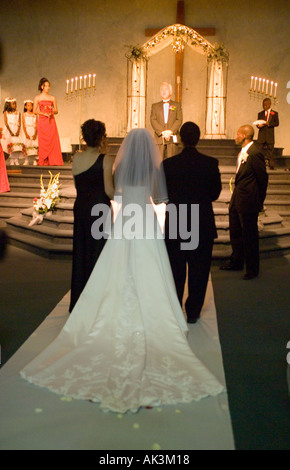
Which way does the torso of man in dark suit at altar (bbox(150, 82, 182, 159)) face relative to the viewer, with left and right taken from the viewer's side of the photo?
facing the viewer

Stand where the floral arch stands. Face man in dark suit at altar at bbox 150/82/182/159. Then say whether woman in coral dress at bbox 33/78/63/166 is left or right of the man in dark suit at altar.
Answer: right

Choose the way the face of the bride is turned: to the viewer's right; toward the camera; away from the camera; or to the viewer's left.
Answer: away from the camera

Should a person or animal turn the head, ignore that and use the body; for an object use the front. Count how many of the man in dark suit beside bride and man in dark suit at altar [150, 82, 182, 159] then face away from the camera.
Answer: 1

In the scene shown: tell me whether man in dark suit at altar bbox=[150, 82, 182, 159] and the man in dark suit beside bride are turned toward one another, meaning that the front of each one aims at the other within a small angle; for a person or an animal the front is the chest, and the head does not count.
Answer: yes

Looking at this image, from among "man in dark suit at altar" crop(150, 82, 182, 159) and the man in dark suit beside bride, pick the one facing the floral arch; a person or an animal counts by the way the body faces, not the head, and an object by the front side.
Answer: the man in dark suit beside bride

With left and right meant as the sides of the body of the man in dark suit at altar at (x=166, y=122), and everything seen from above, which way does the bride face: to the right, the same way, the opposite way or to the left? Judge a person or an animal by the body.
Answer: the opposite way

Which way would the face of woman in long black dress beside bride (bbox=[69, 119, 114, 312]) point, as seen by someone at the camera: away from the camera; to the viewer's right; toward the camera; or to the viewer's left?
away from the camera

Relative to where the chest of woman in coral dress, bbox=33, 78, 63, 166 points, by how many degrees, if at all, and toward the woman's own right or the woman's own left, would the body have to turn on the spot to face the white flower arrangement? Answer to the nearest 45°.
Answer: approximately 45° to the woman's own right

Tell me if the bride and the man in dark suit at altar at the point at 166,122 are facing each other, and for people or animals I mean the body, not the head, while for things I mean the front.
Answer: yes

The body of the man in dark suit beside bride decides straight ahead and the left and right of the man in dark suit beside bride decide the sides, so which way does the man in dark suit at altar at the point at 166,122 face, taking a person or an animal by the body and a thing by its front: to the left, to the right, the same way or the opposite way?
the opposite way

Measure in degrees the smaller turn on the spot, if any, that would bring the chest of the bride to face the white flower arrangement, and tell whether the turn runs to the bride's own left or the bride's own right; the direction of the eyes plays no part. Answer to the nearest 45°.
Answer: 0° — they already face it

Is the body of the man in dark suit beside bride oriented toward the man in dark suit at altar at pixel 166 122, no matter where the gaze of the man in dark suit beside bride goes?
yes

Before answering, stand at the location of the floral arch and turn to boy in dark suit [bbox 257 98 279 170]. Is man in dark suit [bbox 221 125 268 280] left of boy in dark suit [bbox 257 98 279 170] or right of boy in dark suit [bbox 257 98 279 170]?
right

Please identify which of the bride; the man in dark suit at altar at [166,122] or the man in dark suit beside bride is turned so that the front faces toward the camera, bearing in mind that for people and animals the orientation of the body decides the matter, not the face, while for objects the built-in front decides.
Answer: the man in dark suit at altar

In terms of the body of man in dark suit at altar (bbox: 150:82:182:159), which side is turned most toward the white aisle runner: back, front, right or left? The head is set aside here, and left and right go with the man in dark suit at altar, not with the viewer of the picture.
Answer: front

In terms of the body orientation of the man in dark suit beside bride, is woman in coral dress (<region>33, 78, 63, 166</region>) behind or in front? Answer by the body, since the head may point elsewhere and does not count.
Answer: in front

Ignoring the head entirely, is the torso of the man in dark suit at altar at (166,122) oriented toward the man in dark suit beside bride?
yes

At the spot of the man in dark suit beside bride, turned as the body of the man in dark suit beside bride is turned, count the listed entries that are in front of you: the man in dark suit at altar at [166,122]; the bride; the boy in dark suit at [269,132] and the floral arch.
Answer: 3

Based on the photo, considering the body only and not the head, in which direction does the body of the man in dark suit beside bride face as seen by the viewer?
away from the camera

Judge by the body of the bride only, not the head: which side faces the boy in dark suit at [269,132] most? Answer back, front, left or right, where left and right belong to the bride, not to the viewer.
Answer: front
